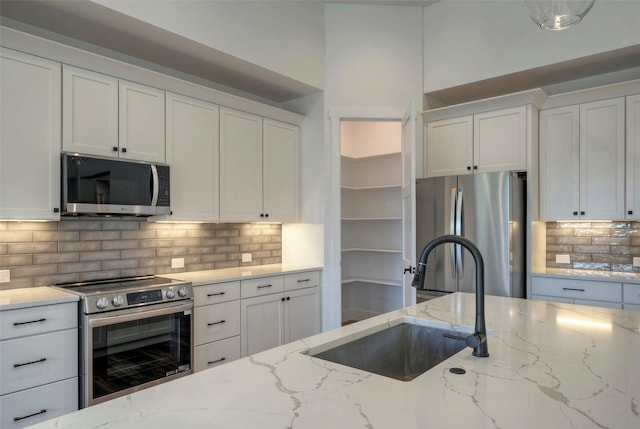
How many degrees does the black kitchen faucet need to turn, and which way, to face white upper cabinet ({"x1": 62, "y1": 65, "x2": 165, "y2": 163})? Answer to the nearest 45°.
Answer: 0° — it already faces it

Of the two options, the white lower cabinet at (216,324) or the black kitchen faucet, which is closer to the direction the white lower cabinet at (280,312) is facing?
the black kitchen faucet

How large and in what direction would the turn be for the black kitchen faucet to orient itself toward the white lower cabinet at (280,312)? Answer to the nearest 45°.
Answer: approximately 45° to its right

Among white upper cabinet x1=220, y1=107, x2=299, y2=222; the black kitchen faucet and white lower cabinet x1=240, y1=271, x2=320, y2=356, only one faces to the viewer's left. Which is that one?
the black kitchen faucet

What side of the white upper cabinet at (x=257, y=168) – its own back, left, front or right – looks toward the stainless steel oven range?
right

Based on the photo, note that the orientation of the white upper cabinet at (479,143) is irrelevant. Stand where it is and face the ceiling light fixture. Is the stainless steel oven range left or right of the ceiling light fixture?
right

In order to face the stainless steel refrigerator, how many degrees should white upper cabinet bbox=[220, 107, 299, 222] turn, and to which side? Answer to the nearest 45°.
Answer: approximately 45° to its left

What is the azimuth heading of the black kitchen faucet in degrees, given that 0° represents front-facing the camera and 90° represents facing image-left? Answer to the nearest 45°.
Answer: approximately 90°

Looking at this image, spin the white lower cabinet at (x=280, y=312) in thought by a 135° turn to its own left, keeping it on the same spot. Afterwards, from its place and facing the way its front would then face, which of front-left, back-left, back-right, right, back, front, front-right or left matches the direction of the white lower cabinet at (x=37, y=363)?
back-left
